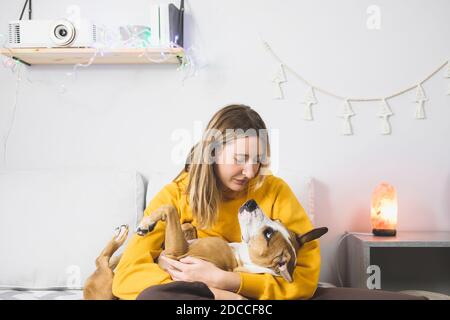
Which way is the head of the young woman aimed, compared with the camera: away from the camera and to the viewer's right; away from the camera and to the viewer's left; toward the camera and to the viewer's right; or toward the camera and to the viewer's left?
toward the camera and to the viewer's right

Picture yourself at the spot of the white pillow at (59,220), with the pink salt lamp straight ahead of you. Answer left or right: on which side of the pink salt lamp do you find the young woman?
right

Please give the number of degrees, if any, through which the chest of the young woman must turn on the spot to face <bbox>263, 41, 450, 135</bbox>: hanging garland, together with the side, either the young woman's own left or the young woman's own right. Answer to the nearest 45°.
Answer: approximately 135° to the young woman's own left

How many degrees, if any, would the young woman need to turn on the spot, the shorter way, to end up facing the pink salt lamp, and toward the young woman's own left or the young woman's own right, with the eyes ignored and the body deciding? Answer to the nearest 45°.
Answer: approximately 135° to the young woman's own left

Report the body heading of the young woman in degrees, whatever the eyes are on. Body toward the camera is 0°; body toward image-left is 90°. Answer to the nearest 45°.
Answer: approximately 0°

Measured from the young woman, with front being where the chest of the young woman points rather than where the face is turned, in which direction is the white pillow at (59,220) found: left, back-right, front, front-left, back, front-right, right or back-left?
back-right

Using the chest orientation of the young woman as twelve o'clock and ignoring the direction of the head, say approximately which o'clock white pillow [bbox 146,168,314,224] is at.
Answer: The white pillow is roughly at 7 o'clock from the young woman.
